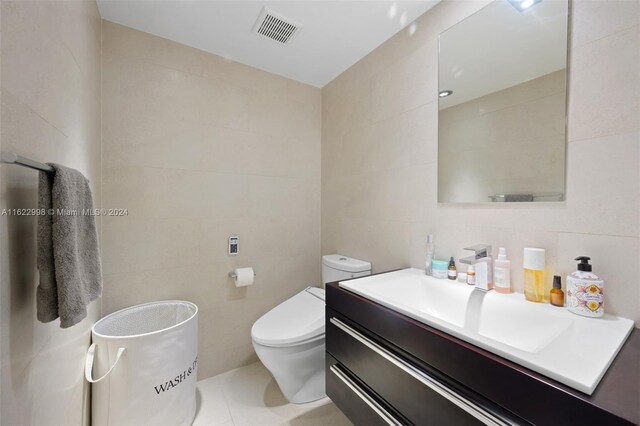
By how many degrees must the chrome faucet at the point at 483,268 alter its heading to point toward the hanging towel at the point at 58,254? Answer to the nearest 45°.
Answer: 0° — it already faces it

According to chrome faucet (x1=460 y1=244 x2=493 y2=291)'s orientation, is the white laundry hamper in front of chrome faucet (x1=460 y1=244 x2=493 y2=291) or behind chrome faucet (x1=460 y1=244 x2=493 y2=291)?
in front

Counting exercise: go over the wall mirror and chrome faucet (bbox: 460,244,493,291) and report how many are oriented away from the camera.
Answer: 0

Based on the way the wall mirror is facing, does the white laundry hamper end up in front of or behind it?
in front

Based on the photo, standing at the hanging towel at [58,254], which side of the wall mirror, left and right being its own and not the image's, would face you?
front

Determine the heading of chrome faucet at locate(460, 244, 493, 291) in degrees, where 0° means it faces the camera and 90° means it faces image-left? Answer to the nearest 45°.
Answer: approximately 45°

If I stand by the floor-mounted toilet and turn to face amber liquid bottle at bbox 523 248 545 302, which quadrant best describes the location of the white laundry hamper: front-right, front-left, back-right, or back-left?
back-right

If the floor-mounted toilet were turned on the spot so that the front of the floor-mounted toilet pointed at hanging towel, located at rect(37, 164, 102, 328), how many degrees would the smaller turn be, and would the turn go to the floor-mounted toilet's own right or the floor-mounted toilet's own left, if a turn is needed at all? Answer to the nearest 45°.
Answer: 0° — it already faces it

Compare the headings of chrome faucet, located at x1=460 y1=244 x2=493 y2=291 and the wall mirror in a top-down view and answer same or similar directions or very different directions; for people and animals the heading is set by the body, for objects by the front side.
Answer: same or similar directions

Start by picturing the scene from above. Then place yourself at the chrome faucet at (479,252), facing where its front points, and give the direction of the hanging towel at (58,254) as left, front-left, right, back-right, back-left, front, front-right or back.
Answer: front
